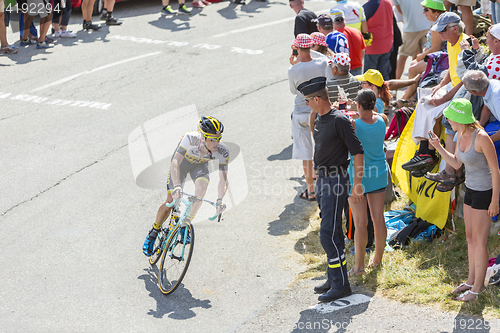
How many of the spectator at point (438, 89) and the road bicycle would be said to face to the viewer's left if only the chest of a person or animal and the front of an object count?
1

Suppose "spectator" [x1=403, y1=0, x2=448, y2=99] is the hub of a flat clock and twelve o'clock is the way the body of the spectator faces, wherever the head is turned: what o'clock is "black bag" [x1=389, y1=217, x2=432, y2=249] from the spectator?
The black bag is roughly at 9 o'clock from the spectator.

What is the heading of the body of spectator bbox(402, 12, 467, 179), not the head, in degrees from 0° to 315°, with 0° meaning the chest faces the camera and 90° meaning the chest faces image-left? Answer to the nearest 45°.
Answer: approximately 90°

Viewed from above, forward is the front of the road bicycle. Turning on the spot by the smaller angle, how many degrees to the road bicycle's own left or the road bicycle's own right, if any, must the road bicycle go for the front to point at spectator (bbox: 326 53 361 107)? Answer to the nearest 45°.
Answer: approximately 90° to the road bicycle's own left

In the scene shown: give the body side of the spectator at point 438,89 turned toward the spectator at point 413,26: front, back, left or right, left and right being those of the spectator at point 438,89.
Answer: right

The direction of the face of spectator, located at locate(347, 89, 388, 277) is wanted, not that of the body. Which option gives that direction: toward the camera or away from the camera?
away from the camera

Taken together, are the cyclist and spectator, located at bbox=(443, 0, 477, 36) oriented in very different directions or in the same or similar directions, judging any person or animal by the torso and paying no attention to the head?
very different directions

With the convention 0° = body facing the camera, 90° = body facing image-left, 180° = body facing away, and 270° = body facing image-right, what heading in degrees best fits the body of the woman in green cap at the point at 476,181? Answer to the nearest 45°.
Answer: approximately 45°

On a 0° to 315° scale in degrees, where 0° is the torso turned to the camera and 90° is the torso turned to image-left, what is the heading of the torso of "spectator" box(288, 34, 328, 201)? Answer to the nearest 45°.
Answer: approximately 135°

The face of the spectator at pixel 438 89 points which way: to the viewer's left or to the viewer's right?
to the viewer's left

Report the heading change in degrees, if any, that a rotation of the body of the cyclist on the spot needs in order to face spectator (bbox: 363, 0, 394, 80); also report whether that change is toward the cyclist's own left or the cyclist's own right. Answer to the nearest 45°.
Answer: approximately 90° to the cyclist's own left

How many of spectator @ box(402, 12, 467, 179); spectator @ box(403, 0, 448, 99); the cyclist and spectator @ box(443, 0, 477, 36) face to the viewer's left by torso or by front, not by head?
3

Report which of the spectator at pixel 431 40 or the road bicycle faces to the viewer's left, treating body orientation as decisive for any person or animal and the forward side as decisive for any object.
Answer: the spectator

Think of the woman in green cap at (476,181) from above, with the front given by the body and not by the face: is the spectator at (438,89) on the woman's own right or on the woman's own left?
on the woman's own right

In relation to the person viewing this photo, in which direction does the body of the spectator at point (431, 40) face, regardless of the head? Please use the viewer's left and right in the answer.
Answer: facing to the left of the viewer

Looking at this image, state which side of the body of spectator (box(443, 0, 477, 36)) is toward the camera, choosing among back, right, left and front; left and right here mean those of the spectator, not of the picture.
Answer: left
